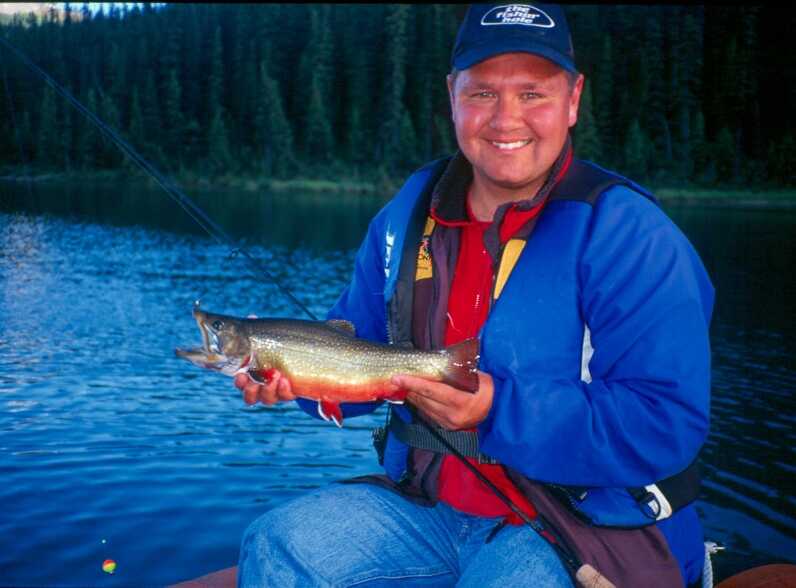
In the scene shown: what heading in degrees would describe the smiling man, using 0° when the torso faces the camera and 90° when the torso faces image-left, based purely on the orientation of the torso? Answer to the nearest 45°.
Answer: approximately 45°
